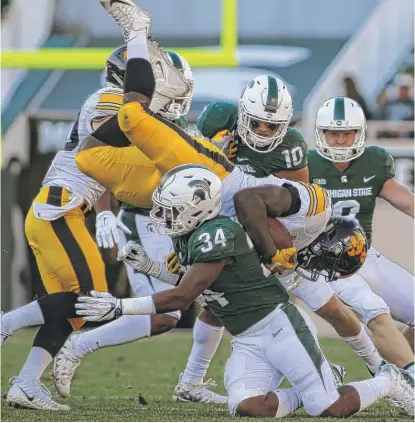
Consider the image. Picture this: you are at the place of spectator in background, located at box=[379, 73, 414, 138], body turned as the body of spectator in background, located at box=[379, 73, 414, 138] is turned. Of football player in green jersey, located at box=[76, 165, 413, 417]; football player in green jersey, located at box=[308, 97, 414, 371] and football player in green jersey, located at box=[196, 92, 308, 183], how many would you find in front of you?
3

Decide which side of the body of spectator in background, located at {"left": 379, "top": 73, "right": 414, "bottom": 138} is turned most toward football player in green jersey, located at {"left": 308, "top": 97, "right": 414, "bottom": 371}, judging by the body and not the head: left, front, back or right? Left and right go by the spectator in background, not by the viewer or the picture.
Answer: front

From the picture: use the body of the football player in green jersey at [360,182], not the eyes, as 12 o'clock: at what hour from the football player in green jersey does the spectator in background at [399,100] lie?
The spectator in background is roughly at 6 o'clock from the football player in green jersey.

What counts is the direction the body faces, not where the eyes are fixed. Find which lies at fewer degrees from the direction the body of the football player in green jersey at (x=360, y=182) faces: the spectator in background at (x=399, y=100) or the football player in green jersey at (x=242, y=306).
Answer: the football player in green jersey

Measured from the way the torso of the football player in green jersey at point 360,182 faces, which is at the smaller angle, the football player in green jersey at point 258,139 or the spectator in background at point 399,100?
the football player in green jersey

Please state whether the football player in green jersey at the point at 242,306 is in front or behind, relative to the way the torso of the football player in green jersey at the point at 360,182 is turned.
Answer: in front

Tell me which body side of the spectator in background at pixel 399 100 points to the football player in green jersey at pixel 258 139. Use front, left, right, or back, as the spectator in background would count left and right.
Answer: front

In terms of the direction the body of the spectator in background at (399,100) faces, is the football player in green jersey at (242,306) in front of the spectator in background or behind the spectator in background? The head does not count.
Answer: in front

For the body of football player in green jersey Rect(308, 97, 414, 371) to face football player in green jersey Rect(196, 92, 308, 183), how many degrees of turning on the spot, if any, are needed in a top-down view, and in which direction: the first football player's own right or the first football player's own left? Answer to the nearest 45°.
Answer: approximately 45° to the first football player's own right
